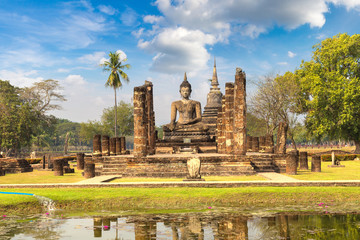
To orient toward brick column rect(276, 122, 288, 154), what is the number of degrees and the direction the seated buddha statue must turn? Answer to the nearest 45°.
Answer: approximately 45° to its left

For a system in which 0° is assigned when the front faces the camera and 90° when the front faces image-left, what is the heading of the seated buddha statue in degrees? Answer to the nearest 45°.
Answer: approximately 0°

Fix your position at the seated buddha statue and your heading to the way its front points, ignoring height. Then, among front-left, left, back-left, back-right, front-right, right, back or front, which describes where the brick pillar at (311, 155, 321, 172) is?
front-left

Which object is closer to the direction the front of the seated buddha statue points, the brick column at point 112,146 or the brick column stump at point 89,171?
the brick column stump

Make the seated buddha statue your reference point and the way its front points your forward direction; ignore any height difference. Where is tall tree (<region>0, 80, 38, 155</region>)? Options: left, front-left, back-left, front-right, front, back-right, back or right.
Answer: back-right

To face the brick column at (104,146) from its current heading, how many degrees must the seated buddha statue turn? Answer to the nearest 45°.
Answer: approximately 45° to its right

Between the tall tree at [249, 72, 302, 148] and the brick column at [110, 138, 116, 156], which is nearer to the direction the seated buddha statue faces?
the brick column

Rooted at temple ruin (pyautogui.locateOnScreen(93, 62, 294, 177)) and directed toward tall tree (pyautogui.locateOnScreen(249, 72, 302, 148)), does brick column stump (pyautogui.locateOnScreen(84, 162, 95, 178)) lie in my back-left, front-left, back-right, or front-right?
back-left

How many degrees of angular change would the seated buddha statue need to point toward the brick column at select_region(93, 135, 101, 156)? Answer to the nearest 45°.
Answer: approximately 45° to its right

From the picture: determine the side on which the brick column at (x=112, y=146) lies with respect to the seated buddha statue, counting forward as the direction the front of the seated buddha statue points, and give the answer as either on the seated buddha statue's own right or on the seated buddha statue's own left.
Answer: on the seated buddha statue's own right

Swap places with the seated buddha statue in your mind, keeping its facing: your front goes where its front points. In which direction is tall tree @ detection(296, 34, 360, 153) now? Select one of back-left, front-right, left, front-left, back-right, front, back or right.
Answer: back-left
